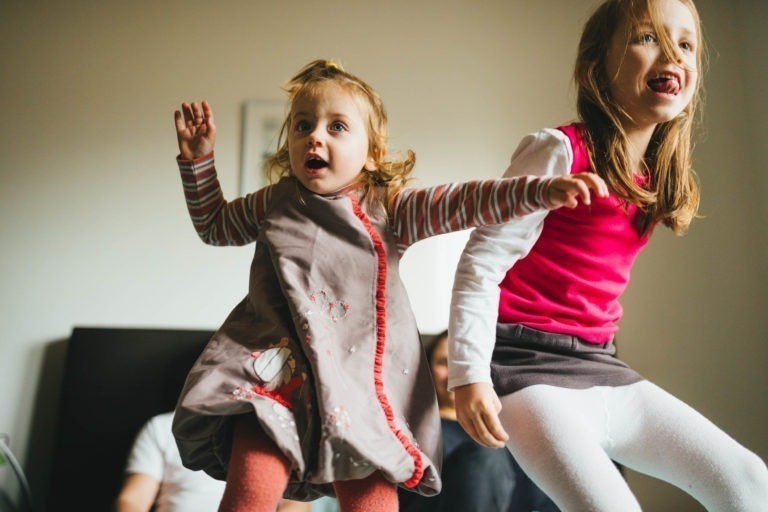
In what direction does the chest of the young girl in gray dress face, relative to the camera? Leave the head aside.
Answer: toward the camera
